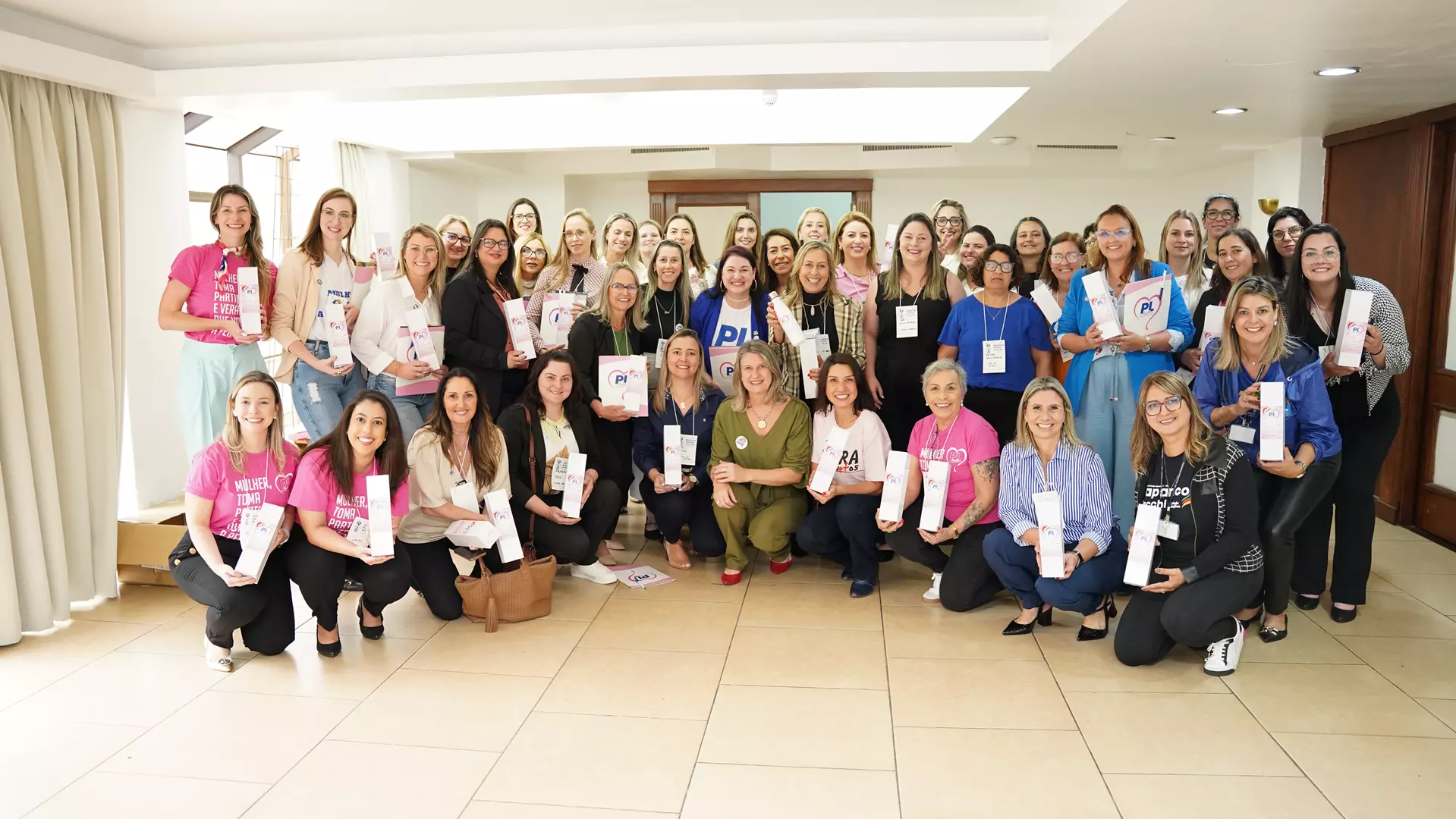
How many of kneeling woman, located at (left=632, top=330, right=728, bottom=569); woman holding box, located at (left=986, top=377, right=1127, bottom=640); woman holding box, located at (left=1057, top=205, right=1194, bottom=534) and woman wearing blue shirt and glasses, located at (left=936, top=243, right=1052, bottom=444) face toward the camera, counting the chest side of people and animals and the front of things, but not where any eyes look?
4

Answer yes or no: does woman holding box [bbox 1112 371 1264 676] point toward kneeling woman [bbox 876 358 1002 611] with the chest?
no

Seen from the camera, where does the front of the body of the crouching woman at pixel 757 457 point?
toward the camera

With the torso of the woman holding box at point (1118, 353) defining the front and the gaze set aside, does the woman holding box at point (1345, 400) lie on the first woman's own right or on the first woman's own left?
on the first woman's own left

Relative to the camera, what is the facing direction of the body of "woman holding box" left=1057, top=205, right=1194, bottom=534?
toward the camera

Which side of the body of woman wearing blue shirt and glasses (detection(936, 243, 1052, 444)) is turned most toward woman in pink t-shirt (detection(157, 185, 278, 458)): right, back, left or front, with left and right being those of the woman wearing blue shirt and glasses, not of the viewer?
right

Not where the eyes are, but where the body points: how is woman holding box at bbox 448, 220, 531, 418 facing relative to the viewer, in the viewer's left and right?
facing the viewer and to the right of the viewer

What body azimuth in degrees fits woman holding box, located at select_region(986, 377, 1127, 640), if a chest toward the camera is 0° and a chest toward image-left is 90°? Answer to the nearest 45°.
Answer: approximately 0°

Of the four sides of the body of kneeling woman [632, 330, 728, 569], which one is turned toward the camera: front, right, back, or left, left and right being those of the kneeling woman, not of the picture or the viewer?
front

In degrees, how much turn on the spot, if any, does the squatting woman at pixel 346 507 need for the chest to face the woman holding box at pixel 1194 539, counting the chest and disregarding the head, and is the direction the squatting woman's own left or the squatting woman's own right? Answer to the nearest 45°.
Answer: approximately 45° to the squatting woman's own left

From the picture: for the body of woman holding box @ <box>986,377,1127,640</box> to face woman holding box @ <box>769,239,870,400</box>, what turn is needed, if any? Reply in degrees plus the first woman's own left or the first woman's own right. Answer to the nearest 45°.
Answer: approximately 135° to the first woman's own right

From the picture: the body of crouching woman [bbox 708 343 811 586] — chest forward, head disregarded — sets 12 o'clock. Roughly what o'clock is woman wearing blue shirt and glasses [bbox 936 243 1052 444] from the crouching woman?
The woman wearing blue shirt and glasses is roughly at 9 o'clock from the crouching woman.

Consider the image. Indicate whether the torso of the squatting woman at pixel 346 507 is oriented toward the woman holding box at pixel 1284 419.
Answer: no

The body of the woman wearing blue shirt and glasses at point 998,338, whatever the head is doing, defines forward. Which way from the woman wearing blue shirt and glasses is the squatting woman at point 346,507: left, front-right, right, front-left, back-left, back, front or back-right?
front-right

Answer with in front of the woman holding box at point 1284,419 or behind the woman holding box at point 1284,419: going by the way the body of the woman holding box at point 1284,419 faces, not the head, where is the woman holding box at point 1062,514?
in front

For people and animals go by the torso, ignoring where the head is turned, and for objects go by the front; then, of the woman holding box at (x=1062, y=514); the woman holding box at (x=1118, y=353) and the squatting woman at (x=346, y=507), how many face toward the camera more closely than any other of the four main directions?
3

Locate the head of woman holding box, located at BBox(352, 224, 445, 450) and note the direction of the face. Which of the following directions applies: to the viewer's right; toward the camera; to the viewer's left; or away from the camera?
toward the camera
